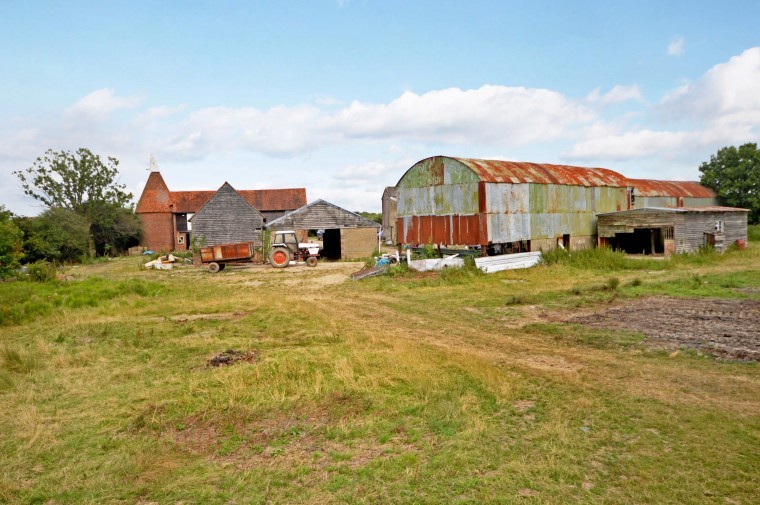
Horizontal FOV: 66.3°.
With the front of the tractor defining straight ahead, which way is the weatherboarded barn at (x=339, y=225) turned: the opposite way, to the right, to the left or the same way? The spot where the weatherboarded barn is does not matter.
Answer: to the right

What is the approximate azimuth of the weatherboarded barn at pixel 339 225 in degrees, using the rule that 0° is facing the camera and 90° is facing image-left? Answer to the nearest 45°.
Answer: approximately 0°

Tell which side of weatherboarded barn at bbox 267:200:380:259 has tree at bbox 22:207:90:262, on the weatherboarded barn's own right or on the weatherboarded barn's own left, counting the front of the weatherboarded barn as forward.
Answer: on the weatherboarded barn's own right

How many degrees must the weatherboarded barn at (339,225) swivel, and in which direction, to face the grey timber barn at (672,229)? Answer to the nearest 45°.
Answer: approximately 45° to its left

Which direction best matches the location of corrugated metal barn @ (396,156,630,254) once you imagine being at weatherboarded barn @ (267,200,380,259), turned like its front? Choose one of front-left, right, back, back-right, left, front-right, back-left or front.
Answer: front-left

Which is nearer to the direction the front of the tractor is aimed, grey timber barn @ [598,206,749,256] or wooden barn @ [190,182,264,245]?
the grey timber barn

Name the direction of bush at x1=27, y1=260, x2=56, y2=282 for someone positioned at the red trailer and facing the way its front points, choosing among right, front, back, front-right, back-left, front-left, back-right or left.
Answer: back-right

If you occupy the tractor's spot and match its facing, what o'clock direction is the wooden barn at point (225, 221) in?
The wooden barn is roughly at 8 o'clock from the tractor.

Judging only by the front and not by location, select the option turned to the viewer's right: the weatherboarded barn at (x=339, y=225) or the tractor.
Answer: the tractor

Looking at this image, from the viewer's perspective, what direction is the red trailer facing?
to the viewer's right

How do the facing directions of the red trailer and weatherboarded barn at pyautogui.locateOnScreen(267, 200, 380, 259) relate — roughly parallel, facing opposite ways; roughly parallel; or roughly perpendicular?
roughly perpendicular

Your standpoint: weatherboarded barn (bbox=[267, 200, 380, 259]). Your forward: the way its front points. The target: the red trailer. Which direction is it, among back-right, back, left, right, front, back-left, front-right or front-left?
front-right

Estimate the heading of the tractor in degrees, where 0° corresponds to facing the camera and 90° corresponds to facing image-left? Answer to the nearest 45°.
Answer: approximately 270°

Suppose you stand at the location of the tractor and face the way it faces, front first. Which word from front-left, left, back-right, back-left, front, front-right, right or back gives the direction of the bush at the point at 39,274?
back-right

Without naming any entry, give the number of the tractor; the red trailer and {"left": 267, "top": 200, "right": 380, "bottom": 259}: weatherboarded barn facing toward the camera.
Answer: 1
